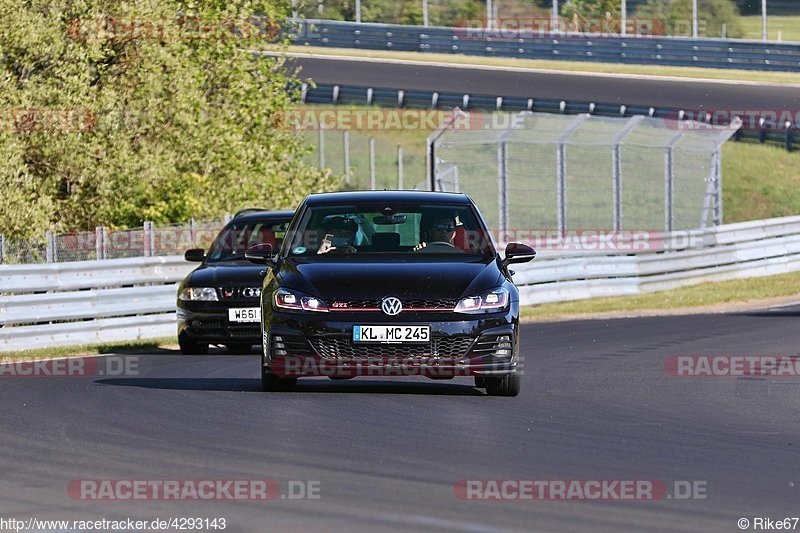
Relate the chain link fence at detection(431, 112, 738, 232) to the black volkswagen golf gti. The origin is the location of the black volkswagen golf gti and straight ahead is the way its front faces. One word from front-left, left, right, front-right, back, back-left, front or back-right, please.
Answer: back

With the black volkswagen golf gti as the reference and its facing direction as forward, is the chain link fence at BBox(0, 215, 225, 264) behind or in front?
behind

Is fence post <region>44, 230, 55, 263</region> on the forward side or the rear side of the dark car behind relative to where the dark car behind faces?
on the rear side

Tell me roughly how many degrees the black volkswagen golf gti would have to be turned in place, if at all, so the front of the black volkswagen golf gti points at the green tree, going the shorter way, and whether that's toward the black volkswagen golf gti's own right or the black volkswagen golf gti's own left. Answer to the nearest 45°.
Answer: approximately 180°

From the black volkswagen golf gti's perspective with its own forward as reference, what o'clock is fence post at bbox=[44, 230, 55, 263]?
The fence post is roughly at 5 o'clock from the black volkswagen golf gti.

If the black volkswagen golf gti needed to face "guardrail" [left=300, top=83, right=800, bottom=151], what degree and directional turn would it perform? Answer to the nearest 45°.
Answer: approximately 180°

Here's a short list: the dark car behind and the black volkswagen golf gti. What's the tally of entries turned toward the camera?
2

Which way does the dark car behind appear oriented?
toward the camera

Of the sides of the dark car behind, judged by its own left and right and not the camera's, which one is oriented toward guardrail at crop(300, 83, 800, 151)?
back

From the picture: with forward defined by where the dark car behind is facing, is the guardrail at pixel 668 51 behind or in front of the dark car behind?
behind

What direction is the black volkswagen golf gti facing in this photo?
toward the camera

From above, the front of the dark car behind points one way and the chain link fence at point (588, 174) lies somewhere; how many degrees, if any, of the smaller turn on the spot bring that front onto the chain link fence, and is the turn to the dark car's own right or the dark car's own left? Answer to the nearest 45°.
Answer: approximately 135° to the dark car's own left

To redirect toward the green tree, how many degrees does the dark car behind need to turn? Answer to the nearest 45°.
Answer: approximately 180°
